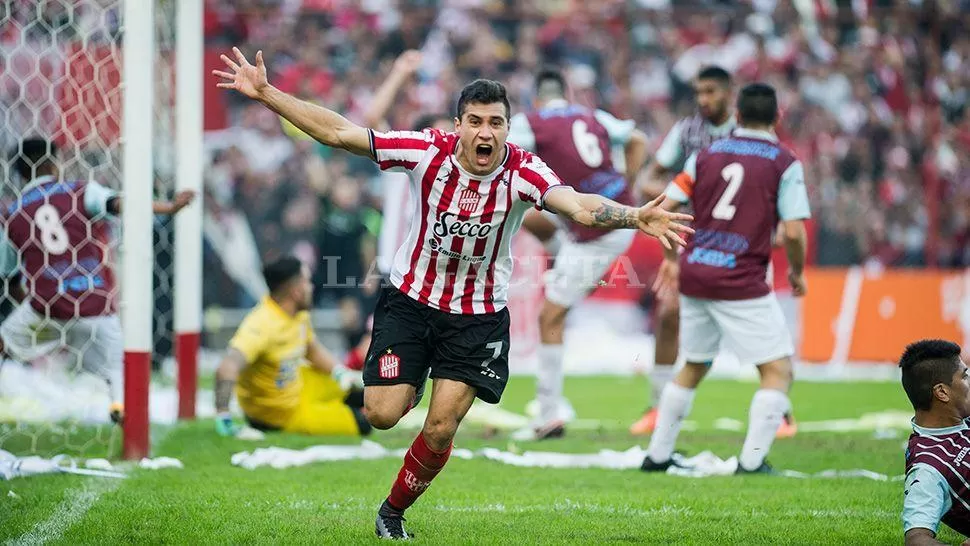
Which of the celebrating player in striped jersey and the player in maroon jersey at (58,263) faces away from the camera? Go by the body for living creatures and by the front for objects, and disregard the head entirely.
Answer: the player in maroon jersey

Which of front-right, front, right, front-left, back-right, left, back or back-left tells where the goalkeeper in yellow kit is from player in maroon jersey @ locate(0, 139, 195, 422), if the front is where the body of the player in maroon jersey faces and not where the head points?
right

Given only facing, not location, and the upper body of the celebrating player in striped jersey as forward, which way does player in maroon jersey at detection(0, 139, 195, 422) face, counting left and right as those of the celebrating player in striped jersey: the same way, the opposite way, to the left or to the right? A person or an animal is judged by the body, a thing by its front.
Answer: the opposite way

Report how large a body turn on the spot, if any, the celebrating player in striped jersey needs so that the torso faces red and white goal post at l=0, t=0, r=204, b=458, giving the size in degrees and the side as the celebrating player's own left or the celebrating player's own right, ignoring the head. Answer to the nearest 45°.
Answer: approximately 135° to the celebrating player's own right

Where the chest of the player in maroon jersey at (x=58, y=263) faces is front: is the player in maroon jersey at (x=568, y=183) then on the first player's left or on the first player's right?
on the first player's right

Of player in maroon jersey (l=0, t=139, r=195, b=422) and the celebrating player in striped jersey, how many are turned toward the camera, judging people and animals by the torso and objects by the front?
1

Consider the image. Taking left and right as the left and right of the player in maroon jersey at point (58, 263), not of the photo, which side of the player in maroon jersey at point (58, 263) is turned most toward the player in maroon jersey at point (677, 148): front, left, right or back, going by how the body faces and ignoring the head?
right

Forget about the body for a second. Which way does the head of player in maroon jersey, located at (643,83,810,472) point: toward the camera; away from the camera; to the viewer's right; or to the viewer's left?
away from the camera

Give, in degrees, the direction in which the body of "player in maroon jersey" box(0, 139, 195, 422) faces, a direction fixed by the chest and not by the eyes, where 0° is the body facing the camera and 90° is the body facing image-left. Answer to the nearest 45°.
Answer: approximately 180°

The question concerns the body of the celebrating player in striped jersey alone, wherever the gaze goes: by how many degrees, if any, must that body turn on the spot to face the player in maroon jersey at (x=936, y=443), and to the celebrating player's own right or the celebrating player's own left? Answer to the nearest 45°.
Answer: approximately 90° to the celebrating player's own left
